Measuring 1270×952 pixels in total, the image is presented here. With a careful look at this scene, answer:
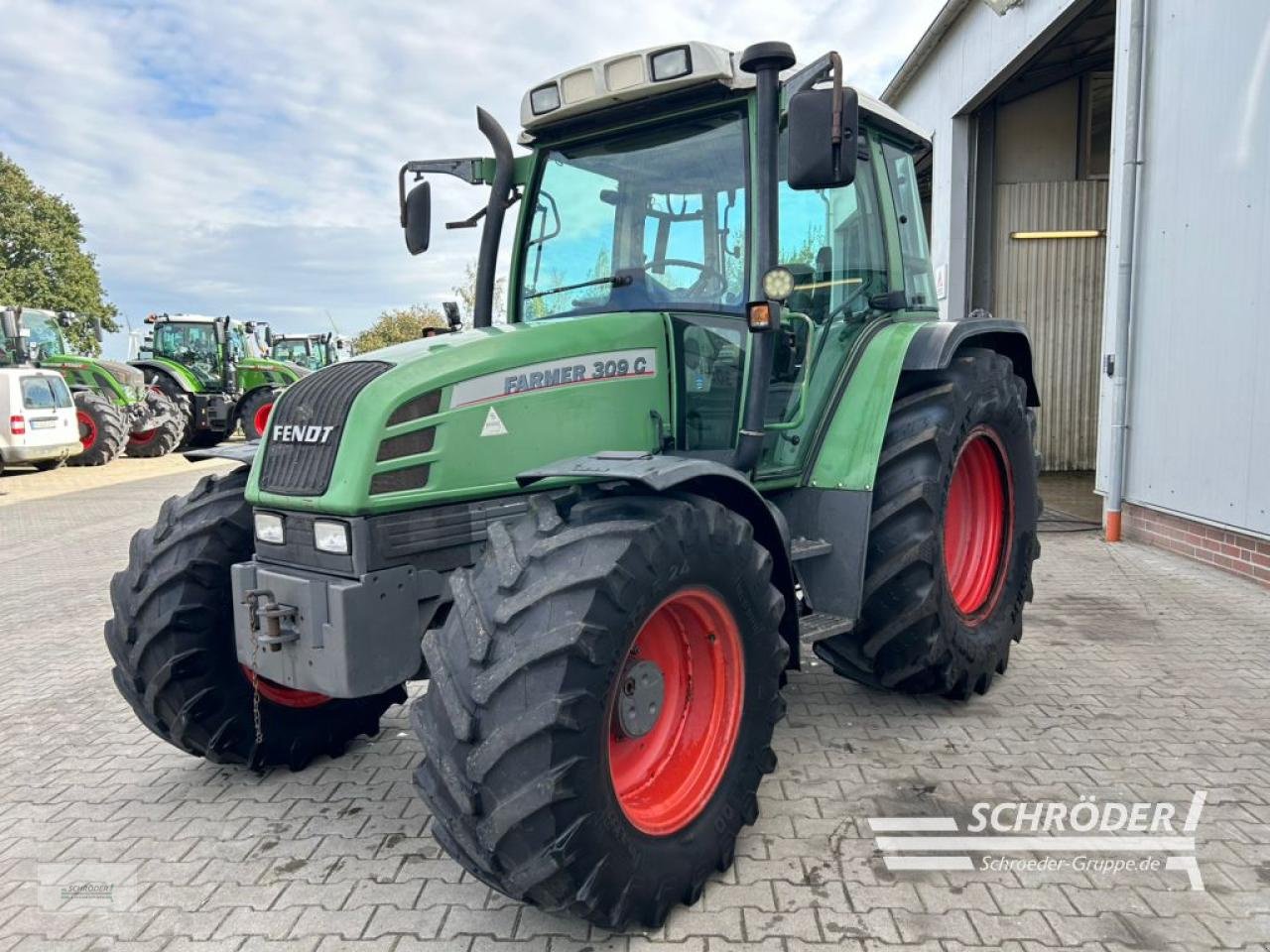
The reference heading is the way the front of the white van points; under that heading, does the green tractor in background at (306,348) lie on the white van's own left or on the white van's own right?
on the white van's own right

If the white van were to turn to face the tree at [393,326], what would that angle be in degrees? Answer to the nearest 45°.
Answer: approximately 90° to its right

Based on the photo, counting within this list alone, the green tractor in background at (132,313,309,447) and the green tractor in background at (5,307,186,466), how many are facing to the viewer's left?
0

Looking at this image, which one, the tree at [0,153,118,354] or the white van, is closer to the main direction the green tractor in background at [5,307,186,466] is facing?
the white van

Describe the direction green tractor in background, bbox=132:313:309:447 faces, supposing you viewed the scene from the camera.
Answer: facing the viewer and to the right of the viewer

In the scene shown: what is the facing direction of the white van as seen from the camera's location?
facing away from the viewer and to the left of the viewer

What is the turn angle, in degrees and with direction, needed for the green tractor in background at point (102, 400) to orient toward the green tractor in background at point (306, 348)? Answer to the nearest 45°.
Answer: approximately 90° to its left

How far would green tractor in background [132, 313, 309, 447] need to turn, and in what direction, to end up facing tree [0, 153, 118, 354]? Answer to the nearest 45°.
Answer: approximately 135° to its left

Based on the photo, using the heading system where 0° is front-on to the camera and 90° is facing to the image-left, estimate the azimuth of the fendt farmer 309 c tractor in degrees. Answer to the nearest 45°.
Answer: approximately 45°

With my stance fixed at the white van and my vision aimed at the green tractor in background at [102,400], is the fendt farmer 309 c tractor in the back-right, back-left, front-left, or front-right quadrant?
back-right

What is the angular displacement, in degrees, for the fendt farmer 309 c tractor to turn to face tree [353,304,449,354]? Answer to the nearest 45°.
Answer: approximately 135° to its right

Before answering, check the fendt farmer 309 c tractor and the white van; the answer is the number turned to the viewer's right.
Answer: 0

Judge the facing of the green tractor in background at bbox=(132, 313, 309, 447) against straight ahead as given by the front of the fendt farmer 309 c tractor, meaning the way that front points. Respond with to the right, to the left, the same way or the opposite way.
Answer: to the left

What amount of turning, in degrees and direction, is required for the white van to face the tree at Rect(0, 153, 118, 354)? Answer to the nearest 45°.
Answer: approximately 45° to its right
